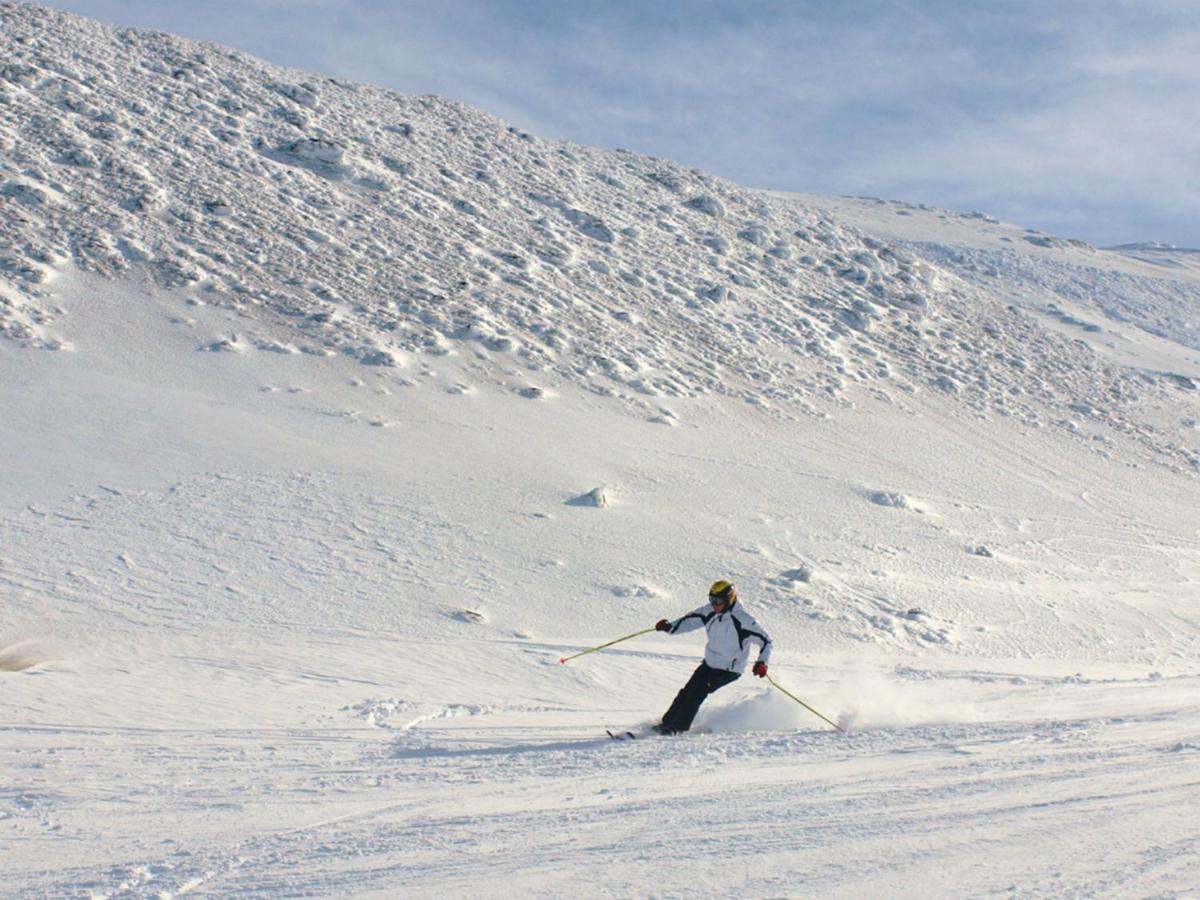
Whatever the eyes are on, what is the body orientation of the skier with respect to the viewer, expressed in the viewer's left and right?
facing the viewer and to the left of the viewer

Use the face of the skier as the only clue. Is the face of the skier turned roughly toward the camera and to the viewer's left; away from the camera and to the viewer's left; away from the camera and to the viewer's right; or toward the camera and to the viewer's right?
toward the camera and to the viewer's left
